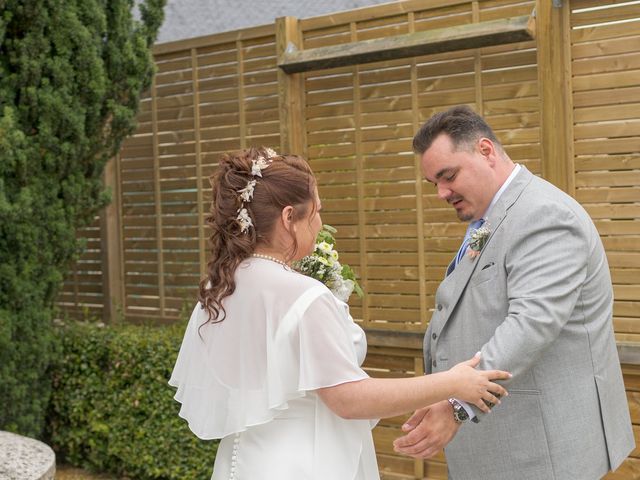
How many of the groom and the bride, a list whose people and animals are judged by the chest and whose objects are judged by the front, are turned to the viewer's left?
1

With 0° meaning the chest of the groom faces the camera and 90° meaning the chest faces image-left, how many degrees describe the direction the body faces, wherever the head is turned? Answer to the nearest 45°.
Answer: approximately 90°

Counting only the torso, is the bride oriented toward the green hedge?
no

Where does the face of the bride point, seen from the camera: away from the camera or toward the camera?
away from the camera

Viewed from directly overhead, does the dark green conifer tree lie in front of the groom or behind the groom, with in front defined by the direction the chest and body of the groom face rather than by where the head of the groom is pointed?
in front

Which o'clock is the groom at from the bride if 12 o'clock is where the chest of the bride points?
The groom is roughly at 1 o'clock from the bride.

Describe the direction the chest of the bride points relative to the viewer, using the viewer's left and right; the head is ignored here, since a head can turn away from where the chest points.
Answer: facing away from the viewer and to the right of the viewer

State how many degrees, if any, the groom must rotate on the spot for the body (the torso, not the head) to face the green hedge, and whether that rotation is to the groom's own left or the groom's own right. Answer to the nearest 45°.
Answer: approximately 45° to the groom's own right

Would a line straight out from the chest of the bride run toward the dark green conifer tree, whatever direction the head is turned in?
no

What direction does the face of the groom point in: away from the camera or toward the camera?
toward the camera

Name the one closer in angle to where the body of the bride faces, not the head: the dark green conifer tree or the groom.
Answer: the groom
